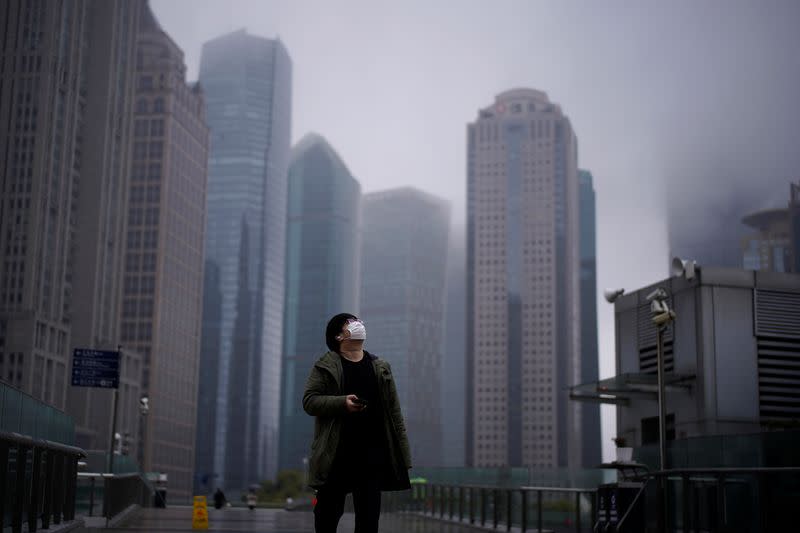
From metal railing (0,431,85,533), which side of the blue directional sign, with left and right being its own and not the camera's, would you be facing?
front

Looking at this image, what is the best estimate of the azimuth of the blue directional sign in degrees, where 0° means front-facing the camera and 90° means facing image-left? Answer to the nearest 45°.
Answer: approximately 0°

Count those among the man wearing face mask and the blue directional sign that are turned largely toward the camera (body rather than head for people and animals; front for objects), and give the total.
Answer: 2

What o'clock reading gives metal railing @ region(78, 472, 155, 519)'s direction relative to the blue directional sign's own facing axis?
The metal railing is roughly at 12 o'clock from the blue directional sign.

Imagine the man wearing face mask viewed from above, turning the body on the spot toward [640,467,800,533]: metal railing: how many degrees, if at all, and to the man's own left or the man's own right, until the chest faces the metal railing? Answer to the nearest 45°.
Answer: approximately 135° to the man's own left

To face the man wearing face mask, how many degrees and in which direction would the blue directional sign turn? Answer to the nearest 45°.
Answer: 0° — it already faces them

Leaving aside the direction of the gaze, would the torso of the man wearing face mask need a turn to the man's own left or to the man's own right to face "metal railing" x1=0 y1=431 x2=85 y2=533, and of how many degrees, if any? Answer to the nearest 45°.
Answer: approximately 135° to the man's own right
